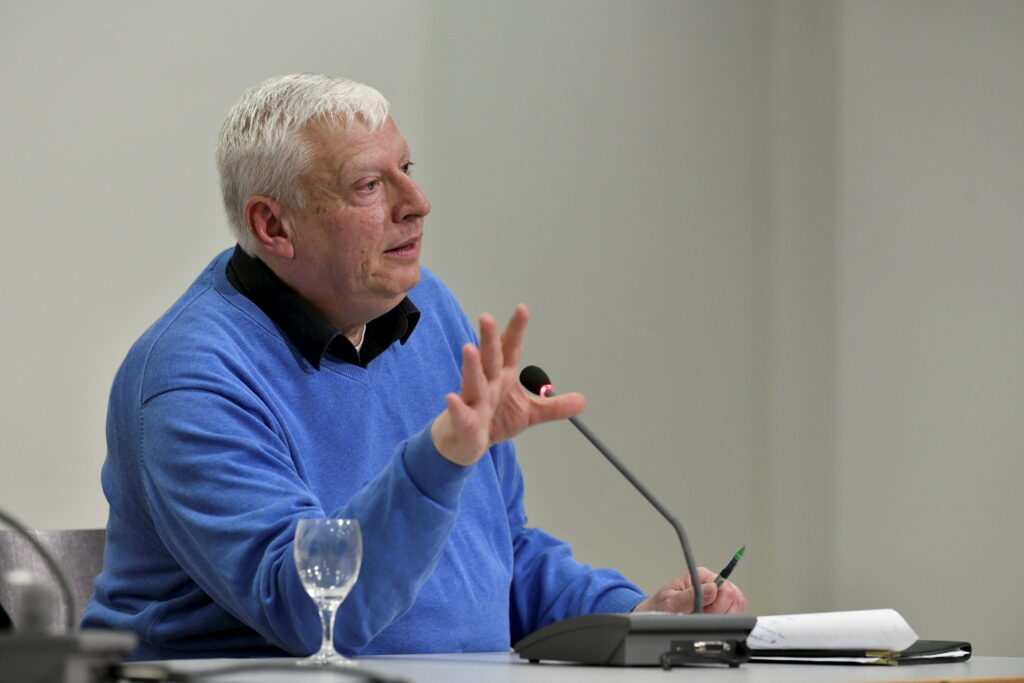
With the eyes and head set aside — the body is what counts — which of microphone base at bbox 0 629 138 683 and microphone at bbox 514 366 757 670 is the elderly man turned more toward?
the microphone

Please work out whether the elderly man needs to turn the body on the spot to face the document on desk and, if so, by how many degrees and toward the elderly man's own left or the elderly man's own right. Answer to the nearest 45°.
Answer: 0° — they already face it

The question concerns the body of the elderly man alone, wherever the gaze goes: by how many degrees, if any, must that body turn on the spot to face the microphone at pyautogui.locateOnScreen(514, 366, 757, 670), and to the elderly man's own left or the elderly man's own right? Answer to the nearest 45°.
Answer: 0° — they already face it

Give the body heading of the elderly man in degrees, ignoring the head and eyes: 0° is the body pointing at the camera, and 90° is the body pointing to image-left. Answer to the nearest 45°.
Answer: approximately 315°

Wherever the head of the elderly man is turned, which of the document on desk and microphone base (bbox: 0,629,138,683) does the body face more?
the document on desk

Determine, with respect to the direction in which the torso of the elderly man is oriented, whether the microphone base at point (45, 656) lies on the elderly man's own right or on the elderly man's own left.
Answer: on the elderly man's own right

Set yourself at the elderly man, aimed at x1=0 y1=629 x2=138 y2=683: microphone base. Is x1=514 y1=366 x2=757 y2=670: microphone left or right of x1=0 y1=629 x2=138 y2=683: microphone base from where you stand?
left
